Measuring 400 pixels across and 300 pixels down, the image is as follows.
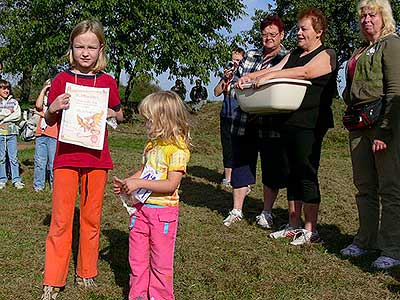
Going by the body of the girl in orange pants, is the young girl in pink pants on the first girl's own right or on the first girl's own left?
on the first girl's own left

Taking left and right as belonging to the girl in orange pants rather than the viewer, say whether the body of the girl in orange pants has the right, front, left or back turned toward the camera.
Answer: front

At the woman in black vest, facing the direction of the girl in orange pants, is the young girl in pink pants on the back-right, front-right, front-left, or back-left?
front-left

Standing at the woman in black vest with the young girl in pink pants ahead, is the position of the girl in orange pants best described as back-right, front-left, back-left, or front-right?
front-right

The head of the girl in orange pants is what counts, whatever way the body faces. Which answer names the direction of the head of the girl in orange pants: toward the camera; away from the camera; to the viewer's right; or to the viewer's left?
toward the camera

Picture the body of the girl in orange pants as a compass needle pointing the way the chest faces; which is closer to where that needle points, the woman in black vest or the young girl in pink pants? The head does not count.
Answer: the young girl in pink pants

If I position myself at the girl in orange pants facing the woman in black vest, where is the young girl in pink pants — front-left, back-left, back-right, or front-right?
front-right

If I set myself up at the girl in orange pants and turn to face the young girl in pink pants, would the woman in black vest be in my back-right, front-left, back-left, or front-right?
front-left

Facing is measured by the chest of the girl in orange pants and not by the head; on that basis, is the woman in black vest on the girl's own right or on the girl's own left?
on the girl's own left
